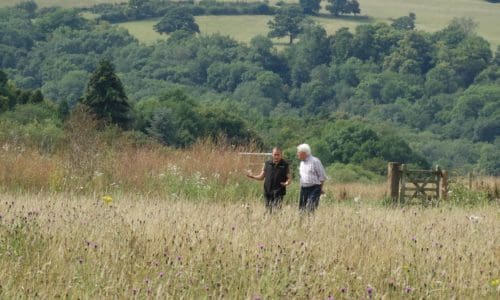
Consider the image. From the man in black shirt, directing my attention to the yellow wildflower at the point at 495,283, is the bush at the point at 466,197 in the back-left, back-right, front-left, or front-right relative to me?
back-left

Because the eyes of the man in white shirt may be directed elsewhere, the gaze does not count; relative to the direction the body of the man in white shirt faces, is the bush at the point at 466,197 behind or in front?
behind

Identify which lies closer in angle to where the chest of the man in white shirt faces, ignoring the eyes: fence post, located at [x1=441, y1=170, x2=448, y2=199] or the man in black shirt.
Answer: the man in black shirt

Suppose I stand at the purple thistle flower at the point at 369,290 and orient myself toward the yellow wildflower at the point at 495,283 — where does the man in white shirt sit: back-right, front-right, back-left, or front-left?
front-left

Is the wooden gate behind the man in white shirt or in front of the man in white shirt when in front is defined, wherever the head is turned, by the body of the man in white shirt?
behind

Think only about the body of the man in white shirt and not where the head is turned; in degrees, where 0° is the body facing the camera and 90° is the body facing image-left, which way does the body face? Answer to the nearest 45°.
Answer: approximately 45°

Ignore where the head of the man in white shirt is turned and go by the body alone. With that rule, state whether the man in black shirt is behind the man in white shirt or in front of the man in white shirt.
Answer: in front

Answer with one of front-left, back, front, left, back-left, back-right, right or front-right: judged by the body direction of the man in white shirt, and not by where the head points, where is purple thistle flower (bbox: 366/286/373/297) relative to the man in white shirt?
front-left

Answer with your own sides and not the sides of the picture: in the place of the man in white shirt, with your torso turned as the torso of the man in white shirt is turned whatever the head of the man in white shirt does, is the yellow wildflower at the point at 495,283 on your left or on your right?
on your left
